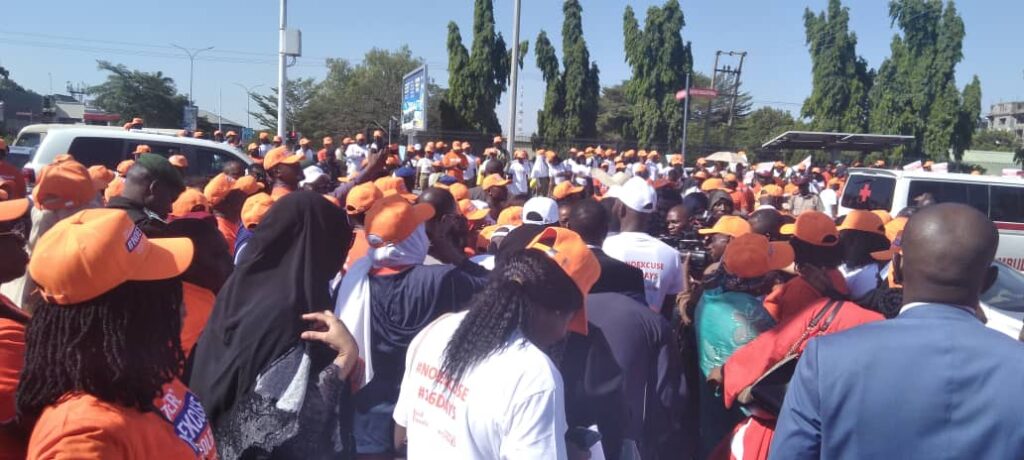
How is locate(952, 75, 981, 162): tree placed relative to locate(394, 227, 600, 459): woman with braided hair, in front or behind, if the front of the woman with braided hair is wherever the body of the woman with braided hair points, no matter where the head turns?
in front

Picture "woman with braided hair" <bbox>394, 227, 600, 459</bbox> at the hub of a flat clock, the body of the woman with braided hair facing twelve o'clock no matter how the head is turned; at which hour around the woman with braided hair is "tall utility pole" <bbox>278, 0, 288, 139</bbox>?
The tall utility pole is roughly at 10 o'clock from the woman with braided hair.

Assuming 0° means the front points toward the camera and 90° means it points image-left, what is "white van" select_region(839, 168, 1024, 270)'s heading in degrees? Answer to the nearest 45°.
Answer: approximately 225°

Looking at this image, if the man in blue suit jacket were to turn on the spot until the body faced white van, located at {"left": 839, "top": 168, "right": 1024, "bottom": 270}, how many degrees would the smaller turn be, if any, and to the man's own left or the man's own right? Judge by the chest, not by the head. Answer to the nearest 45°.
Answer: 0° — they already face it

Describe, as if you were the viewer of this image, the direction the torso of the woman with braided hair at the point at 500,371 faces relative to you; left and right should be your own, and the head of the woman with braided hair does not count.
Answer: facing away from the viewer and to the right of the viewer

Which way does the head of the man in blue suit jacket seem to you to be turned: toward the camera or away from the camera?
away from the camera

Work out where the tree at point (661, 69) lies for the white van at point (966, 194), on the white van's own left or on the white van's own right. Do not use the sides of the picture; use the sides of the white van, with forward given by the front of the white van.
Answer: on the white van's own left

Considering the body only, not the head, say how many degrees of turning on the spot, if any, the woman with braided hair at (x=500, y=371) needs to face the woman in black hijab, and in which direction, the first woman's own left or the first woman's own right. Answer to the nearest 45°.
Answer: approximately 90° to the first woman's own left

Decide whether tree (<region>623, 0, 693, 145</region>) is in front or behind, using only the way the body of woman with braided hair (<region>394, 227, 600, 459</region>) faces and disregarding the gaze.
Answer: in front

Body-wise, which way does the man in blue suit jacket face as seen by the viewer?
away from the camera

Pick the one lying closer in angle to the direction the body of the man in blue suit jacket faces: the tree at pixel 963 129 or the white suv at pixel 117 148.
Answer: the tree
